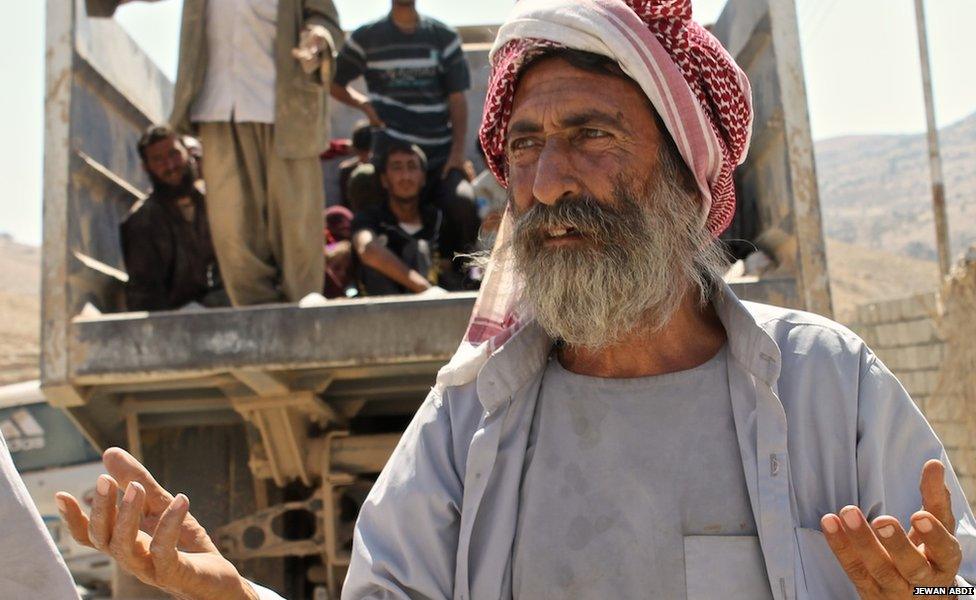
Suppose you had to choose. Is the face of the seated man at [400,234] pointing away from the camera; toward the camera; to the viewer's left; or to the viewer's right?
toward the camera

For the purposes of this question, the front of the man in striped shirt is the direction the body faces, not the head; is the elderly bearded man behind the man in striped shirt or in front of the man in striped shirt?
in front

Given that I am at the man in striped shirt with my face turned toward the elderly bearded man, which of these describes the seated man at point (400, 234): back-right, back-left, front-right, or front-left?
front-right

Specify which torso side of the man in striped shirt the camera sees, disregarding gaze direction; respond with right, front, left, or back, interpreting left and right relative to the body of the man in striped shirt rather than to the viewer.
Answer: front

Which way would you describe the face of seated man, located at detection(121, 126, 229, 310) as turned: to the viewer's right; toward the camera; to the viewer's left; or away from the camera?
toward the camera

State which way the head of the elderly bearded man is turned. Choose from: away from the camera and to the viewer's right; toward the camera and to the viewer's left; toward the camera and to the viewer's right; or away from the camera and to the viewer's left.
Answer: toward the camera and to the viewer's left

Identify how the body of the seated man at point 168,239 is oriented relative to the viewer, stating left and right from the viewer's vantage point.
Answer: facing the viewer and to the right of the viewer

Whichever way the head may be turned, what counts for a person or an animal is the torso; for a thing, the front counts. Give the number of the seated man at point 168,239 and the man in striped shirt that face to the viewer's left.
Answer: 0

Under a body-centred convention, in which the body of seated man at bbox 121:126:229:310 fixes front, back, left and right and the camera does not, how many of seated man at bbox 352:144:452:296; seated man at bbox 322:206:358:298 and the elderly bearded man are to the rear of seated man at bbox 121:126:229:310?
0
